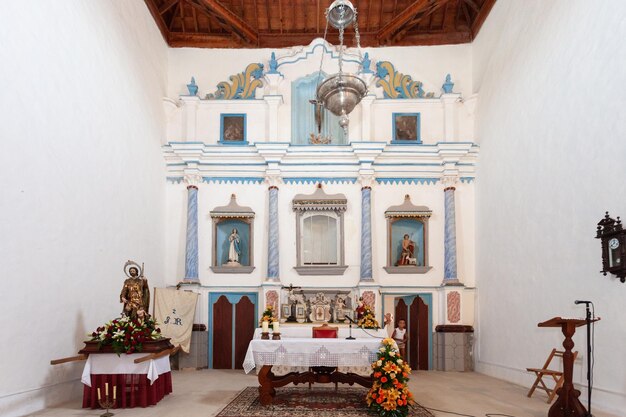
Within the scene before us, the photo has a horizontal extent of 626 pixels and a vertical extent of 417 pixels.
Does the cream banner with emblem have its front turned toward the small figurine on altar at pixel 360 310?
no

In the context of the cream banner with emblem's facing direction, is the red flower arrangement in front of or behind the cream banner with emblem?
in front

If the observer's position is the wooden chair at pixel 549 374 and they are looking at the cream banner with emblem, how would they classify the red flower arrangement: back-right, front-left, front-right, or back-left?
front-left

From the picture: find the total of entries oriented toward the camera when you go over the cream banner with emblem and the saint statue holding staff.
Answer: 2

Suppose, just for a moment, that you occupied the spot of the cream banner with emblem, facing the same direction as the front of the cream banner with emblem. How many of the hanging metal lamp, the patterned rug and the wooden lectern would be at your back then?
0

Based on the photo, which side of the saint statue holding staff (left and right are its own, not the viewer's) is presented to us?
front

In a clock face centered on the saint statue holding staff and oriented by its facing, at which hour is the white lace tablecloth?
The white lace tablecloth is roughly at 10 o'clock from the saint statue holding staff.

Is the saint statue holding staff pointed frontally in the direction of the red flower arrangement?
yes

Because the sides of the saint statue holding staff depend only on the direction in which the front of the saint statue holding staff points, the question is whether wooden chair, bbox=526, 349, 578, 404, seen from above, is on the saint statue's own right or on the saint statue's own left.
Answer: on the saint statue's own left

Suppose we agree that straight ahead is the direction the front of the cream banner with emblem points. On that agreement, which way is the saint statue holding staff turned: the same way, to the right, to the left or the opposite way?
the same way

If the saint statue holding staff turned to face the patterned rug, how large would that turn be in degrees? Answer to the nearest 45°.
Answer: approximately 45° to its left

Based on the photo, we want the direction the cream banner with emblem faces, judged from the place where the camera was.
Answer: facing the viewer

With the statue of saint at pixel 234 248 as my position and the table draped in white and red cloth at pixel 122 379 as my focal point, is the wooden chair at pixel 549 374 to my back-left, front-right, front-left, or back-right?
front-left
